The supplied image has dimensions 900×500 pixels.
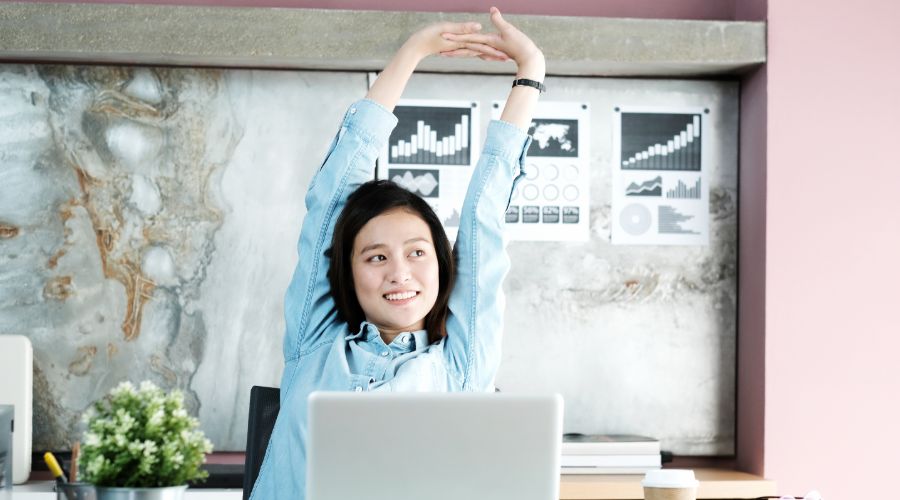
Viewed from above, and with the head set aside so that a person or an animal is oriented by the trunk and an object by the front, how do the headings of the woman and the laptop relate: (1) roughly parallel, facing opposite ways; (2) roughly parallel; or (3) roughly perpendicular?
roughly parallel, facing opposite ways

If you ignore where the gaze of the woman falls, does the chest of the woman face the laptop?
yes

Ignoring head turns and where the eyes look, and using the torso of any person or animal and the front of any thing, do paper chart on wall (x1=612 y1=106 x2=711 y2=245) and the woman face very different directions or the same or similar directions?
same or similar directions

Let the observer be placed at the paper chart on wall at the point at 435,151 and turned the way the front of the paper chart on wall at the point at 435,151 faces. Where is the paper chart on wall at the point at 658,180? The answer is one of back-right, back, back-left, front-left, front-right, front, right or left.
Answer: left

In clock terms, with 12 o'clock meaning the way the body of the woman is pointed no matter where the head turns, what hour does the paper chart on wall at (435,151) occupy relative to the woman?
The paper chart on wall is roughly at 6 o'clock from the woman.

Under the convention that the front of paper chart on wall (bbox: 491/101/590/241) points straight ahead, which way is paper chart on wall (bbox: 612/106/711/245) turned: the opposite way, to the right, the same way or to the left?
the same way

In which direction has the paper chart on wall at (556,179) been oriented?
toward the camera

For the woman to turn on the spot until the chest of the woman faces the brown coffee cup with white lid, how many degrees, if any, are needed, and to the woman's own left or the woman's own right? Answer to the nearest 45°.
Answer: approximately 45° to the woman's own left

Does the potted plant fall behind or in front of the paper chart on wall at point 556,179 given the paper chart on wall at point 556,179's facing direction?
in front

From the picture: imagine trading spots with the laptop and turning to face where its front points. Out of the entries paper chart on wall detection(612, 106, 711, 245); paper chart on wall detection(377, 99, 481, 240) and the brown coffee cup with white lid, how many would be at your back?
0

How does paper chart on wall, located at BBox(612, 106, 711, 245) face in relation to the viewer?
toward the camera

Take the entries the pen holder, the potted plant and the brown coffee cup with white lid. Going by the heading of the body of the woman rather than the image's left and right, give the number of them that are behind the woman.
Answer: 0

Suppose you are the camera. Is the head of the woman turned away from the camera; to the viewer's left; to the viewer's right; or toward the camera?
toward the camera

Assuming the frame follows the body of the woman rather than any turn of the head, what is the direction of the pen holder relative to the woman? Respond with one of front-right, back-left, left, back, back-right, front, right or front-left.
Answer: front-right

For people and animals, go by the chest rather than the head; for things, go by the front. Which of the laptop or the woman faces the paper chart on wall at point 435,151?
the laptop

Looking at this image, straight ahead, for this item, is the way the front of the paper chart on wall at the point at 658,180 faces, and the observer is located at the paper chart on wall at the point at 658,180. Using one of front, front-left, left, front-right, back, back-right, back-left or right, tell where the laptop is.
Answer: front

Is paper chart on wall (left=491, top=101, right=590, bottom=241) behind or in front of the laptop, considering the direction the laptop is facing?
in front

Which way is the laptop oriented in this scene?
away from the camera

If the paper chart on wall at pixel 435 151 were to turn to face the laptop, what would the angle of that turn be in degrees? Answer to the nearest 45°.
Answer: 0° — it already faces it
